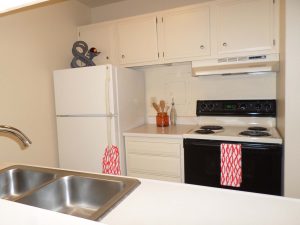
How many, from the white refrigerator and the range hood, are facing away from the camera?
0

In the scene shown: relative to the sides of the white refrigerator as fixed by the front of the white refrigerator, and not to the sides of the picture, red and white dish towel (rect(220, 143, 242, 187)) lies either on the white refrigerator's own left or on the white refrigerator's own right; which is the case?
on the white refrigerator's own left

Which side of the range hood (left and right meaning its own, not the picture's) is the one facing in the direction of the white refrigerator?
right

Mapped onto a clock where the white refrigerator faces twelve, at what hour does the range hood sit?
The range hood is roughly at 8 o'clock from the white refrigerator.

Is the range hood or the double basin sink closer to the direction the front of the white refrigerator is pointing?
the double basin sink

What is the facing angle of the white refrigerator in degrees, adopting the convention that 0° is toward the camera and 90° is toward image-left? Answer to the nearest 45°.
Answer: approximately 45°

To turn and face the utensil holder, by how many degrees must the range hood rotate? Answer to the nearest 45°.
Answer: approximately 90° to its right

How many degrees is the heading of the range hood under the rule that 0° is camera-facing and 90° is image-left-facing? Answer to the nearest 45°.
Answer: approximately 0°

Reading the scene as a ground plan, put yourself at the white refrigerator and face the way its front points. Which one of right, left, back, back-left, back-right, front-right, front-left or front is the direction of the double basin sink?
front-left

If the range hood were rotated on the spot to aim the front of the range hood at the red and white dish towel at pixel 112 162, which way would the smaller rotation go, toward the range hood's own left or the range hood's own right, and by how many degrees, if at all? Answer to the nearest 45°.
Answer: approximately 45° to the range hood's own right

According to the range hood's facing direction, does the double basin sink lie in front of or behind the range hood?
in front
